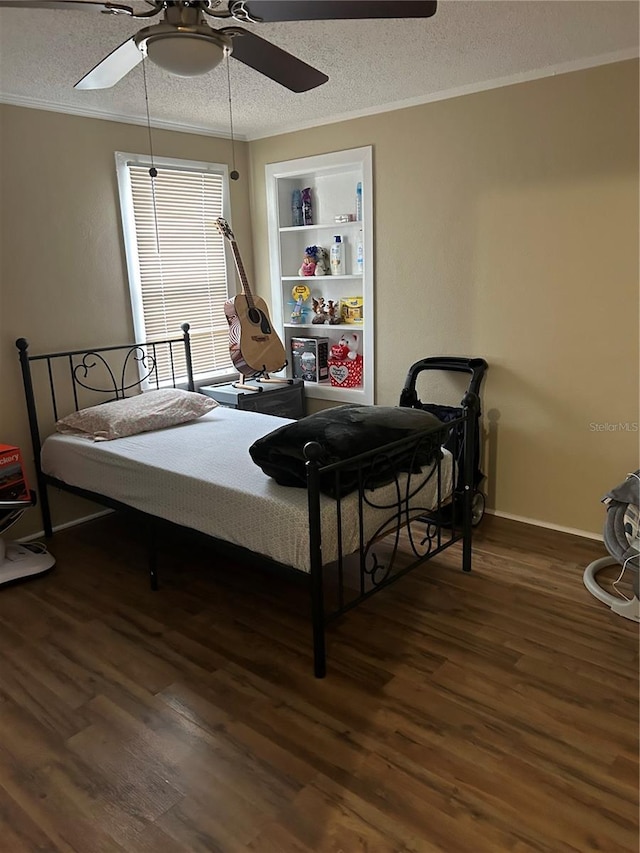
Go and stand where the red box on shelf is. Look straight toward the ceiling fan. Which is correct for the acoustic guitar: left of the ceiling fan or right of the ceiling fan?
right

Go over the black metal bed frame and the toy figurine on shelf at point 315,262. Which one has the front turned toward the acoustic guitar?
the toy figurine on shelf

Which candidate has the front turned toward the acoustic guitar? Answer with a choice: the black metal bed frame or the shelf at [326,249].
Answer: the shelf

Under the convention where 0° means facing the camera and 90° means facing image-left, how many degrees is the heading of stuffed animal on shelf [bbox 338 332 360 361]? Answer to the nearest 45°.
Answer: approximately 45°

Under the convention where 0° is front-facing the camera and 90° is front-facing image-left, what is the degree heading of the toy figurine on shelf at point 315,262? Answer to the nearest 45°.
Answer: approximately 45°

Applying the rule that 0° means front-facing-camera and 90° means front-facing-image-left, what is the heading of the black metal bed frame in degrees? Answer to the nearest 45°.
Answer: approximately 315°

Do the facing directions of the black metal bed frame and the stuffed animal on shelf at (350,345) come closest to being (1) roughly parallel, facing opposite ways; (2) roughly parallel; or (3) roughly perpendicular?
roughly perpendicular

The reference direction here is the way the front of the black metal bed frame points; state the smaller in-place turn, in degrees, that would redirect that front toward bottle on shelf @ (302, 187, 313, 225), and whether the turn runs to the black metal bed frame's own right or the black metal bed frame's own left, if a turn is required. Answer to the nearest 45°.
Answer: approximately 135° to the black metal bed frame's own left
